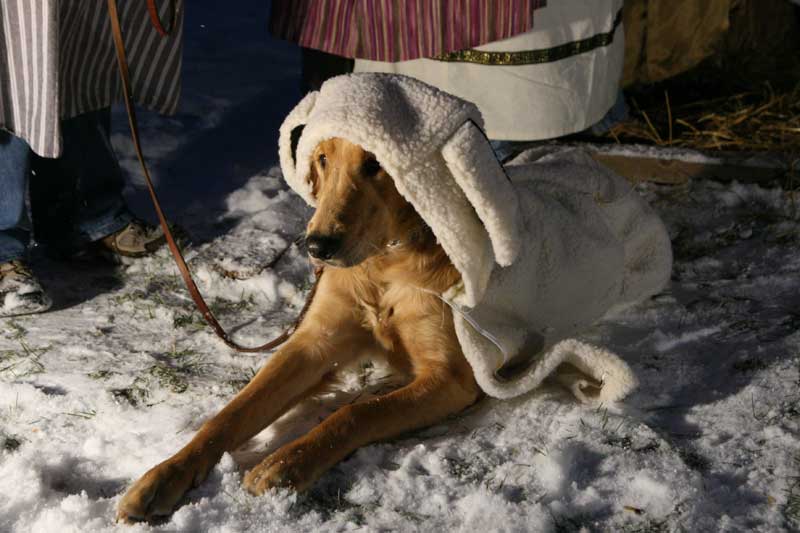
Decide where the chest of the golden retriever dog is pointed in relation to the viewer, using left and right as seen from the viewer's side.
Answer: facing the viewer and to the left of the viewer
